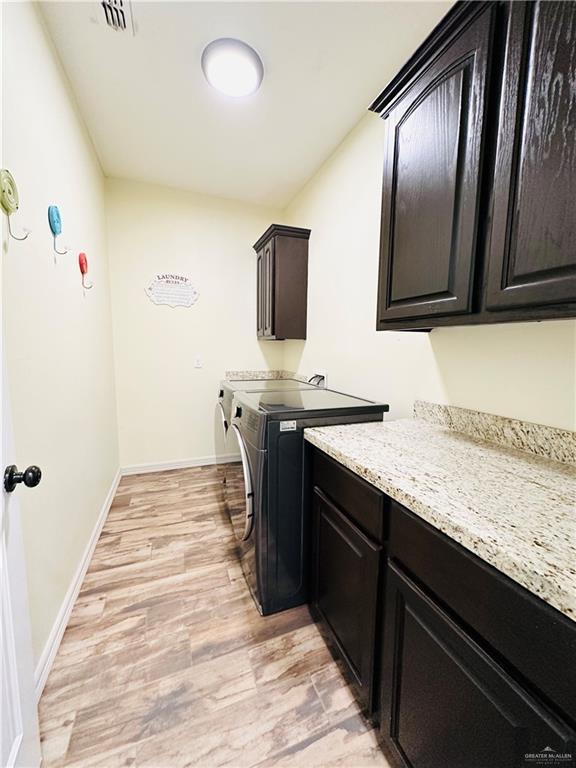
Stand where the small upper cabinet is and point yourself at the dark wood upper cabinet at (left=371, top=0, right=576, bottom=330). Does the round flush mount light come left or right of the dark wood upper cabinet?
right

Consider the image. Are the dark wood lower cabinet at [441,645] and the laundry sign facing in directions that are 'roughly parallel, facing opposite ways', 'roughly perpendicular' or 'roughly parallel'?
roughly perpendicular

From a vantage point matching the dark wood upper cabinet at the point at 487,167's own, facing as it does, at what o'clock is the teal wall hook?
The teal wall hook is roughly at 1 o'clock from the dark wood upper cabinet.

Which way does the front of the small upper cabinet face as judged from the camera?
facing to the left of the viewer

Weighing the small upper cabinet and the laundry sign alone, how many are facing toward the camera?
1

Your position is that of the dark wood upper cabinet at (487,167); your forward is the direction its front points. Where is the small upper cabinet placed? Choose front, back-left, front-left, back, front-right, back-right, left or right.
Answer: right

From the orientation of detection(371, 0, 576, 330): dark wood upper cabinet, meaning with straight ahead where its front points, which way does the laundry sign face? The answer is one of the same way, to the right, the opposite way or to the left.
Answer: to the left

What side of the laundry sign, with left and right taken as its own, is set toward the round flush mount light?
front

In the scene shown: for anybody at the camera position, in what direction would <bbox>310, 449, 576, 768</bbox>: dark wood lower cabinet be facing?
facing the viewer and to the left of the viewer

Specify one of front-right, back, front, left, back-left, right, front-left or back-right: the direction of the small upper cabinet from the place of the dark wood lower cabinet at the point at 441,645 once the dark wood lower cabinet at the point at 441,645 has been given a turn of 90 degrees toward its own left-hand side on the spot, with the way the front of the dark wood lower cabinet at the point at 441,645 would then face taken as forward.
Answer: back
